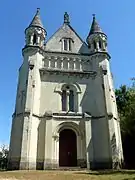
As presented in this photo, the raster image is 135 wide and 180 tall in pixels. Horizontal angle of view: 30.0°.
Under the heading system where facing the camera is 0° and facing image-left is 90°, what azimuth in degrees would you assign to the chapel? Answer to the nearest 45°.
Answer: approximately 0°
